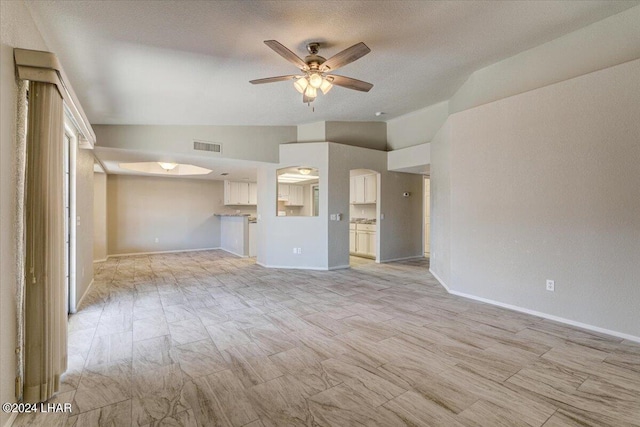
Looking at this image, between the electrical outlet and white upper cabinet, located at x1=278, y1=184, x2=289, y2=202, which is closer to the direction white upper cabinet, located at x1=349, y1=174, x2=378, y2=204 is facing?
the electrical outlet

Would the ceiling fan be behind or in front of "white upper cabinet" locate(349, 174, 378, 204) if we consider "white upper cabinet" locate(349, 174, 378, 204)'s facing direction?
in front

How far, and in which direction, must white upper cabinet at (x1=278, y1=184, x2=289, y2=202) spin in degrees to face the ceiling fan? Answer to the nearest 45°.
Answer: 0° — it already faces it

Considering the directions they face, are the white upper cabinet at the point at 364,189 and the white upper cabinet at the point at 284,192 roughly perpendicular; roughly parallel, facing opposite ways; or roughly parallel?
roughly parallel

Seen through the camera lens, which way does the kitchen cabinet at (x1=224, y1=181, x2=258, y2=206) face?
facing the viewer

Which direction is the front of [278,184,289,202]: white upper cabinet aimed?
toward the camera

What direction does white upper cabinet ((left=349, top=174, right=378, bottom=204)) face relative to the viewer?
toward the camera

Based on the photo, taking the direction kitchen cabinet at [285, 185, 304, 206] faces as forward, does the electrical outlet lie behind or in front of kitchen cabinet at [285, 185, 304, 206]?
in front

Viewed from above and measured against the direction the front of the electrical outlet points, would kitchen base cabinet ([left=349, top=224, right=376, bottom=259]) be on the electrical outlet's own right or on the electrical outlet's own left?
on the electrical outlet's own right

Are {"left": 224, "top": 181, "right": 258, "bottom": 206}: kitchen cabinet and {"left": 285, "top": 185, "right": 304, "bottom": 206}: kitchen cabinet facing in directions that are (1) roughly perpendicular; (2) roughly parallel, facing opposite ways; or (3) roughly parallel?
roughly parallel

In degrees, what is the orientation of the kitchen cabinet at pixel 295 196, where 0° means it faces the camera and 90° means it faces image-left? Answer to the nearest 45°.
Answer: approximately 0°

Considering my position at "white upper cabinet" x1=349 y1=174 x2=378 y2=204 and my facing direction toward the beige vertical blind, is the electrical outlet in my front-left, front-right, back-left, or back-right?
front-left
